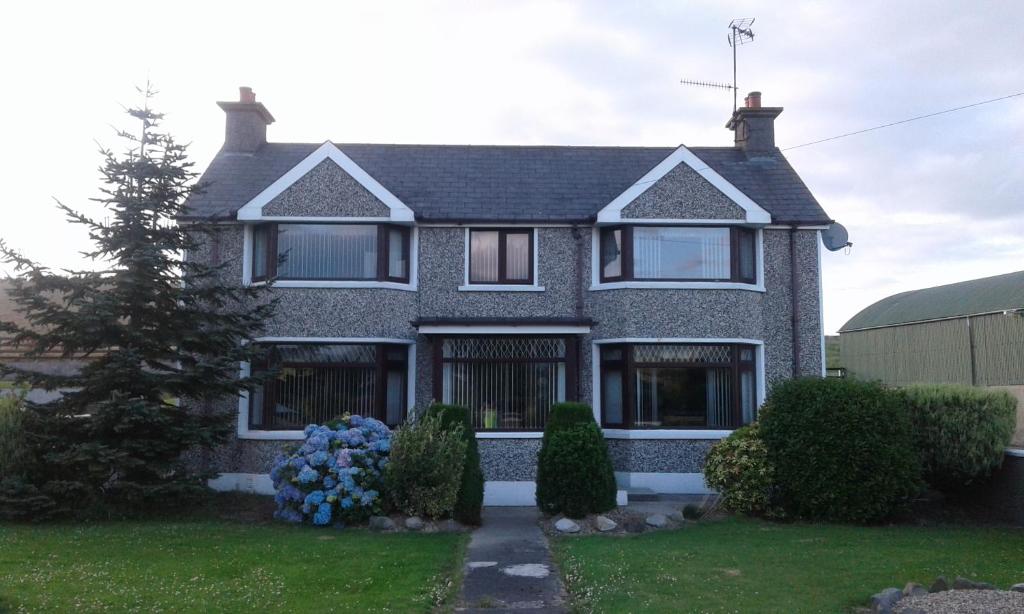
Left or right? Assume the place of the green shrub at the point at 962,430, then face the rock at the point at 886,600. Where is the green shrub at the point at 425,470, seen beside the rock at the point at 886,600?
right

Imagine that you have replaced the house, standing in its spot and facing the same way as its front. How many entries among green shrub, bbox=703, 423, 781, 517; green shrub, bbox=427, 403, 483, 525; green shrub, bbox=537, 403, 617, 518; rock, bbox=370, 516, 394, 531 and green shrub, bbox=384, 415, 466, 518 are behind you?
0

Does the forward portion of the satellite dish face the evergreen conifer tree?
no

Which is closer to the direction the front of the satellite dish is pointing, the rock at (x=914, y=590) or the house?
the rock

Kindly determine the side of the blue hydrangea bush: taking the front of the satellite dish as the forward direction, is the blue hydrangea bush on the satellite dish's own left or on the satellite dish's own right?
on the satellite dish's own right

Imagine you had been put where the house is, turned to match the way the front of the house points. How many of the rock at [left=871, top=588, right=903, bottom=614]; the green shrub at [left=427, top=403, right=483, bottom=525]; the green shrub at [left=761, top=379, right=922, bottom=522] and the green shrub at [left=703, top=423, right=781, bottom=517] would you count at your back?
0

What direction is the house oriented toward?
toward the camera

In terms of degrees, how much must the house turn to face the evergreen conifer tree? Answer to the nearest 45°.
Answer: approximately 45° to its right

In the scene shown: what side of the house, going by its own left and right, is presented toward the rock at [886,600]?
front

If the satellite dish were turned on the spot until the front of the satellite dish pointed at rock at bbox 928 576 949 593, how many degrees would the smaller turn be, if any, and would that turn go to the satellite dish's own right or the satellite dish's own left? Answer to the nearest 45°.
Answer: approximately 45° to the satellite dish's own right

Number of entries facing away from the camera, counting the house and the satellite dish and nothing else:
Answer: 0

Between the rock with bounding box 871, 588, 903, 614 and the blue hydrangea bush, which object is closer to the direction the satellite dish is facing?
the rock

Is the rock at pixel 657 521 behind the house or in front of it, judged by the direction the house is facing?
in front

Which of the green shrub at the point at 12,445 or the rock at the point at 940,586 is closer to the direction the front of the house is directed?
the rock

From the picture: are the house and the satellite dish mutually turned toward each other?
no

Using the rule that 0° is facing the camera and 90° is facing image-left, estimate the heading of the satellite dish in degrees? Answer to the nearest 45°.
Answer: approximately 315°

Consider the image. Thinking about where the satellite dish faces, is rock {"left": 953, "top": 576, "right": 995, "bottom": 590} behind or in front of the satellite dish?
in front

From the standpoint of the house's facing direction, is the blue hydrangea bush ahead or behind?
ahead

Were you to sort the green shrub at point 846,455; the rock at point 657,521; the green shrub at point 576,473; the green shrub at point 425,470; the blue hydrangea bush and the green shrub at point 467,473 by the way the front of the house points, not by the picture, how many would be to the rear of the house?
0

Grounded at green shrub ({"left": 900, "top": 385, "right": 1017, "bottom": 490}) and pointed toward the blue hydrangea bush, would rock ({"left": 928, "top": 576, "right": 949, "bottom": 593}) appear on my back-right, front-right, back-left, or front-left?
front-left
